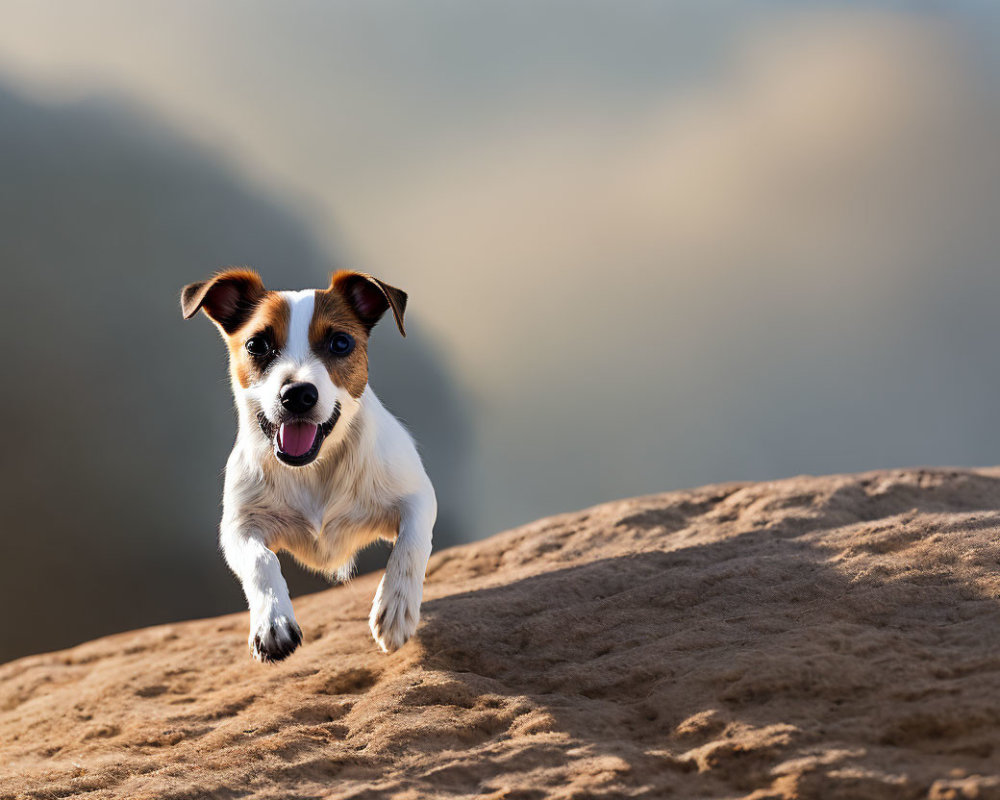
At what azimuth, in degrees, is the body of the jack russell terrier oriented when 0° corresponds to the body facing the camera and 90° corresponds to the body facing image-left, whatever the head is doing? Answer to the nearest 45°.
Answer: approximately 0°
